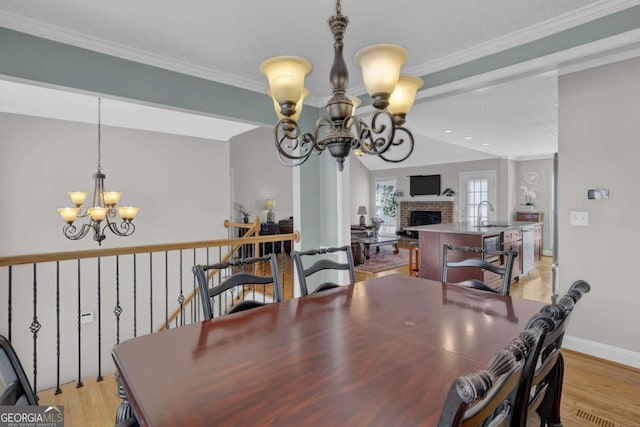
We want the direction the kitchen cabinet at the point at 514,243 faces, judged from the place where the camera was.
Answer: facing the viewer and to the right of the viewer

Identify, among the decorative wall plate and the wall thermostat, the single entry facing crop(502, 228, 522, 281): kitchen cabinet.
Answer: the decorative wall plate

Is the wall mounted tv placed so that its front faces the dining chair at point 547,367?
yes

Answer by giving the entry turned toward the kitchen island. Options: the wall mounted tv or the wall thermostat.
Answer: the wall mounted tv

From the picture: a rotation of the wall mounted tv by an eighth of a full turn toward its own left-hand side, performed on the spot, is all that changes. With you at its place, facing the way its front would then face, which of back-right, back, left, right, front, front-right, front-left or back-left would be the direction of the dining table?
front-right

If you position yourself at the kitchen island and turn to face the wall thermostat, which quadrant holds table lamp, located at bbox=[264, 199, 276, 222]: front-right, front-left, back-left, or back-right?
back-right

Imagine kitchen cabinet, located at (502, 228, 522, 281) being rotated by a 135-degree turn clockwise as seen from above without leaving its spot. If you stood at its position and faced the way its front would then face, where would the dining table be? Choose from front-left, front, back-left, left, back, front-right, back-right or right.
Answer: left

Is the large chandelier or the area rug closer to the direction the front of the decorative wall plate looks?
the large chandelier

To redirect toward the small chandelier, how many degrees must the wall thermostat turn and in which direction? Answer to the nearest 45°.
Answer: approximately 45° to its right

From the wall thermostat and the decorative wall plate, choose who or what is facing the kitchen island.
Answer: the decorative wall plate

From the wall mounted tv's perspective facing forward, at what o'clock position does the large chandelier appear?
The large chandelier is roughly at 12 o'clock from the wall mounted tv.

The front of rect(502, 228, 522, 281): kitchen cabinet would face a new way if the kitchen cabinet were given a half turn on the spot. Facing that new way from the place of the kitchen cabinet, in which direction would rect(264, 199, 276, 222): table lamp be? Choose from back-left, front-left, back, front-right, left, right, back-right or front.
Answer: front-left

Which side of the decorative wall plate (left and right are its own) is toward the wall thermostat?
front

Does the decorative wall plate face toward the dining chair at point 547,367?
yes
